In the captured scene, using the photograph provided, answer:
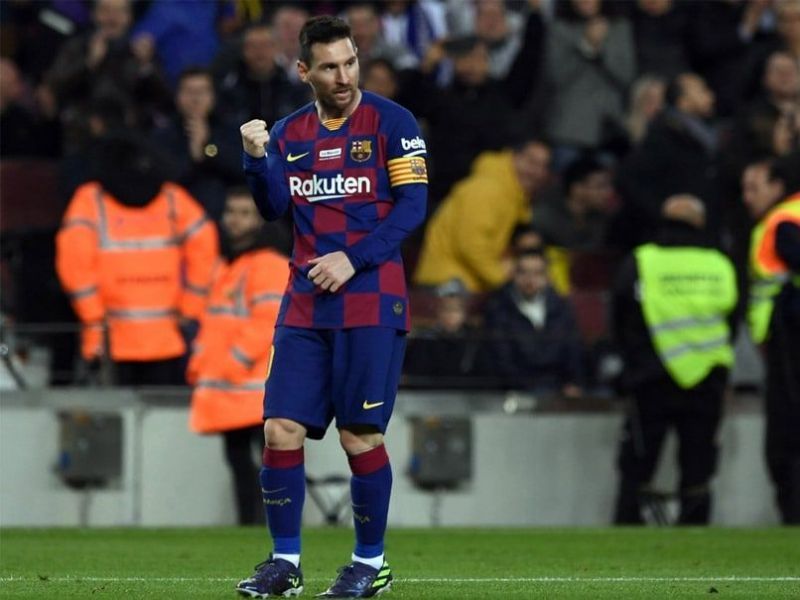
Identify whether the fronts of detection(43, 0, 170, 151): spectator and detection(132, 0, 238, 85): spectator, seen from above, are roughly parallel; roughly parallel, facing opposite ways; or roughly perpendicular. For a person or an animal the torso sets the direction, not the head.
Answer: roughly parallel

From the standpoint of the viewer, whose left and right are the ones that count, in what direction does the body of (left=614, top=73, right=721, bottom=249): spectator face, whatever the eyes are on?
facing the viewer and to the right of the viewer

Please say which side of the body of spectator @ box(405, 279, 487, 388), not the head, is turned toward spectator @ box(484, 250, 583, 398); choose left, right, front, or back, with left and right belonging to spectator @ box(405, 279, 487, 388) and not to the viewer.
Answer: left

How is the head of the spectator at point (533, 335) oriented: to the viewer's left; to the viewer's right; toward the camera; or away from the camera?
toward the camera

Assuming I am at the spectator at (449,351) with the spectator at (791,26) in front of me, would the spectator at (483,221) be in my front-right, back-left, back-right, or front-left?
front-left

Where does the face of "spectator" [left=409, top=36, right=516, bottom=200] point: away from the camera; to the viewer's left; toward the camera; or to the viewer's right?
toward the camera

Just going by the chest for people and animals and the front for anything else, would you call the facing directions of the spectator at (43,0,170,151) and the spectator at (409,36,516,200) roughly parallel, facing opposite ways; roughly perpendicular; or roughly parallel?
roughly parallel

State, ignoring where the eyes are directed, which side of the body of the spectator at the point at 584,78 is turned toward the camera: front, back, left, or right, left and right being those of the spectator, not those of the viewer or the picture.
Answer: front

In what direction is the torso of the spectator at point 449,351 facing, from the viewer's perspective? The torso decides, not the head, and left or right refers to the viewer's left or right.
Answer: facing the viewer

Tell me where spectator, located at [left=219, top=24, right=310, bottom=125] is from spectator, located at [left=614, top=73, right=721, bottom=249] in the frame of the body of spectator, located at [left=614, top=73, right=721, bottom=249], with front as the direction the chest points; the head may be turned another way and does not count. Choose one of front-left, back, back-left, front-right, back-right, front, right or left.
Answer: back-right

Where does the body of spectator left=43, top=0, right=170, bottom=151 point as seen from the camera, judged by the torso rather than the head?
toward the camera

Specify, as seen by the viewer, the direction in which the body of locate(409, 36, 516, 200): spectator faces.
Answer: toward the camera
